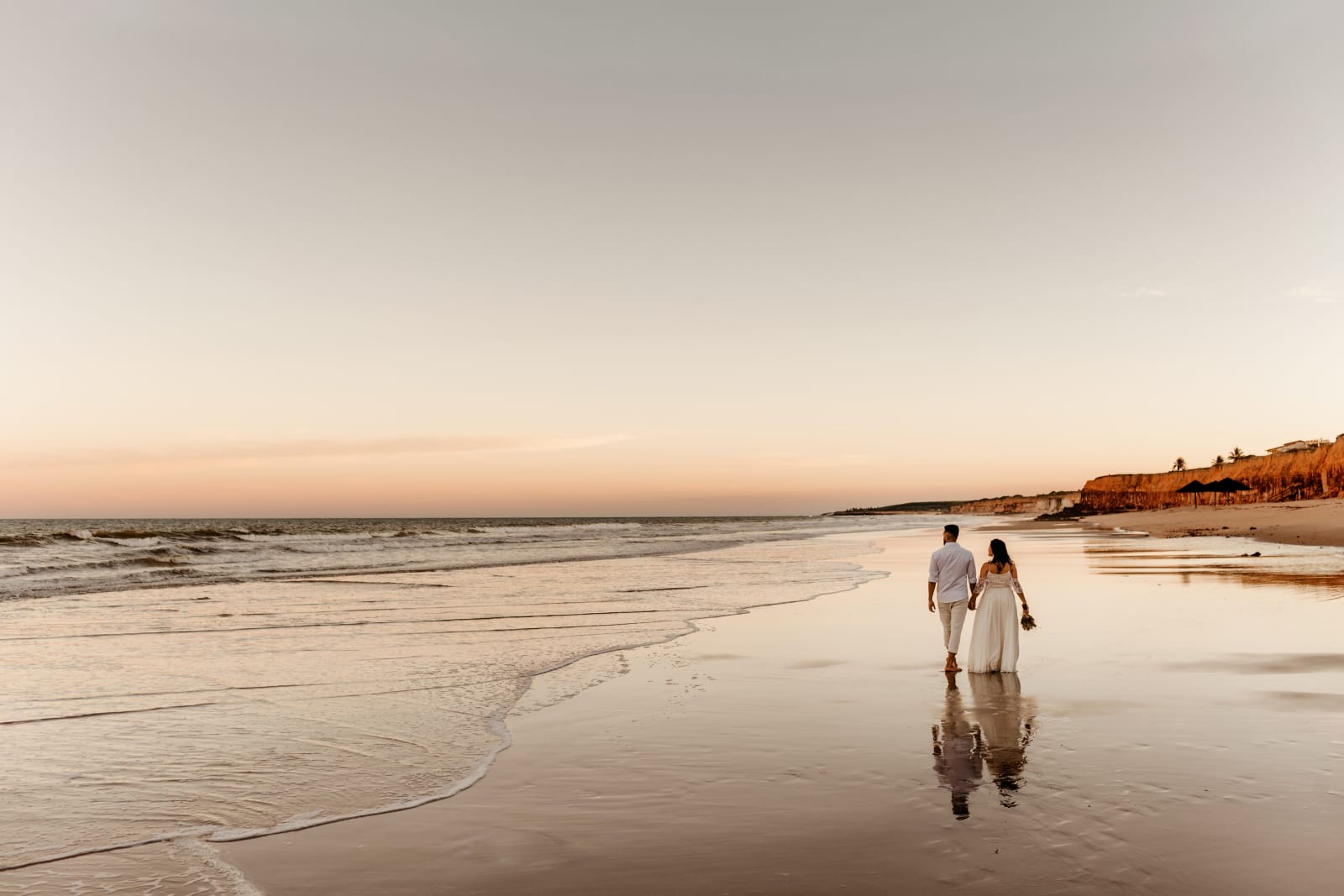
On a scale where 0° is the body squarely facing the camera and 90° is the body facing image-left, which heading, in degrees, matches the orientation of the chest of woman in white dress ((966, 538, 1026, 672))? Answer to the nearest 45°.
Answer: approximately 180°

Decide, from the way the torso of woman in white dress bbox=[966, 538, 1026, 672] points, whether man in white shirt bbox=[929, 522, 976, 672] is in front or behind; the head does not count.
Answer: in front

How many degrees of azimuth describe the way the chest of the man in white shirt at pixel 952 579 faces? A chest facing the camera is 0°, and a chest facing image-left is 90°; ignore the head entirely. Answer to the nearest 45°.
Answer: approximately 180°

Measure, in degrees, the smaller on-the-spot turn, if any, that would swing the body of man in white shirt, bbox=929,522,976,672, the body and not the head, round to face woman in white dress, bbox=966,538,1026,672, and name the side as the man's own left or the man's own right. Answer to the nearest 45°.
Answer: approximately 135° to the man's own right

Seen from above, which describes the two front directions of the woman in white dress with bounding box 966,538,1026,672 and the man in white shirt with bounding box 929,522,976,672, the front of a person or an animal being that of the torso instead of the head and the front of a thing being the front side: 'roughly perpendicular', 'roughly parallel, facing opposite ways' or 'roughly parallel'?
roughly parallel
